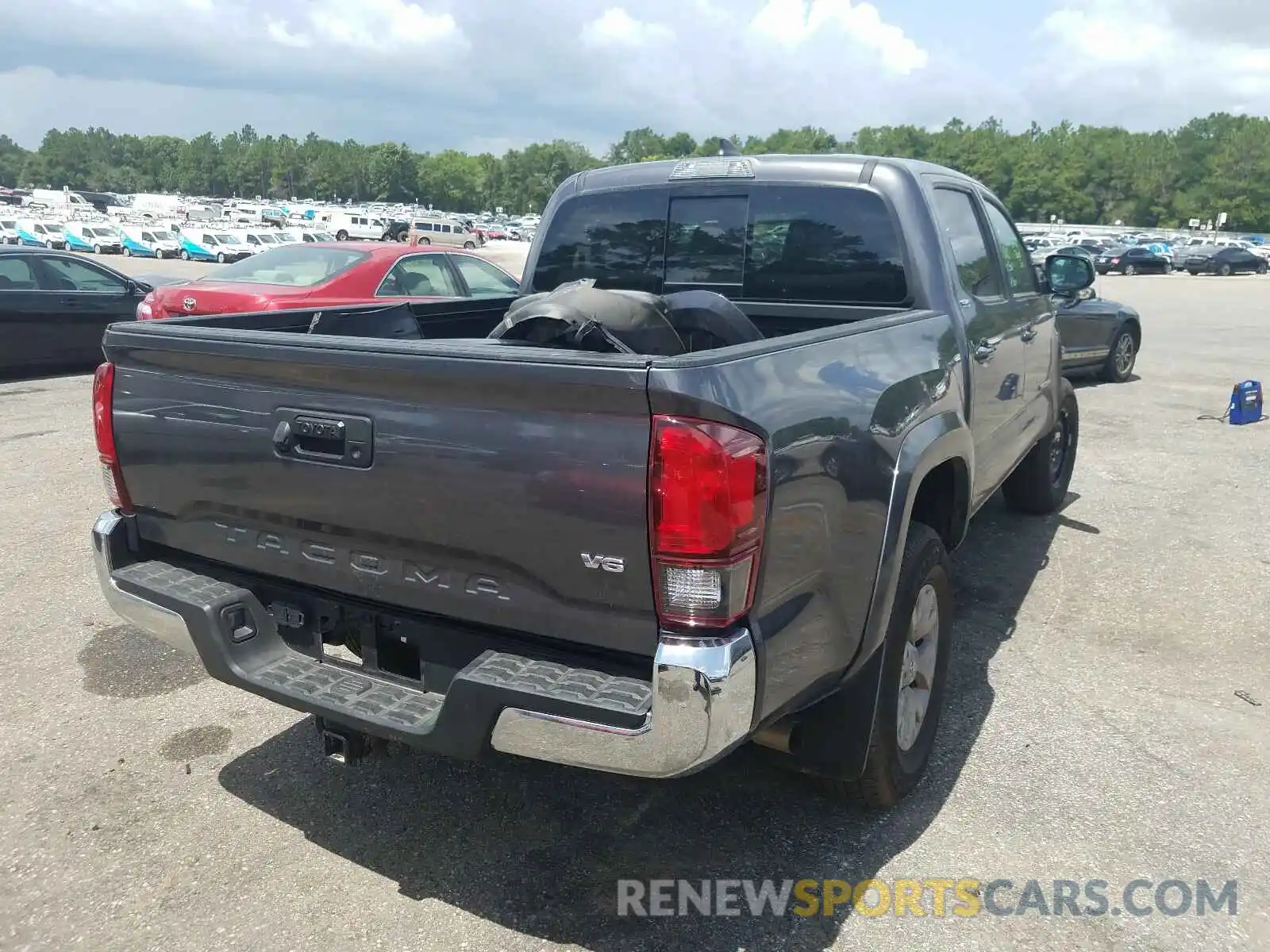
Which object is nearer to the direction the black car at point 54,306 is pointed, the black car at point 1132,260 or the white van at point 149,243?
the black car

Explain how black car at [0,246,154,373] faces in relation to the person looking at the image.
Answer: facing to the right of the viewer

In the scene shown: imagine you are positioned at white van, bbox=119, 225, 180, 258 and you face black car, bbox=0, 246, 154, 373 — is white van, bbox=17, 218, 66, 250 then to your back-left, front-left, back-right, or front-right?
back-right

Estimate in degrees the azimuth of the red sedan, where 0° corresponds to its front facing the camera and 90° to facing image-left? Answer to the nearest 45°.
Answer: approximately 225°

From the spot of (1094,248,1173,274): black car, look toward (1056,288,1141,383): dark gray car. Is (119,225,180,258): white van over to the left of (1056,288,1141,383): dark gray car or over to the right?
right

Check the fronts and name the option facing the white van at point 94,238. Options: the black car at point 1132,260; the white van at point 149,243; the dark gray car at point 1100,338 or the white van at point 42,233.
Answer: the white van at point 42,233

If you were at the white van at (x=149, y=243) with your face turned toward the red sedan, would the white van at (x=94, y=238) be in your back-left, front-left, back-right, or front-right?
back-right

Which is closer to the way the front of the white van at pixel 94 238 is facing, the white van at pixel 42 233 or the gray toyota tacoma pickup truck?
the gray toyota tacoma pickup truck

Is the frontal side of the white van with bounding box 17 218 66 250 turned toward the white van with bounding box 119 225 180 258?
yes
